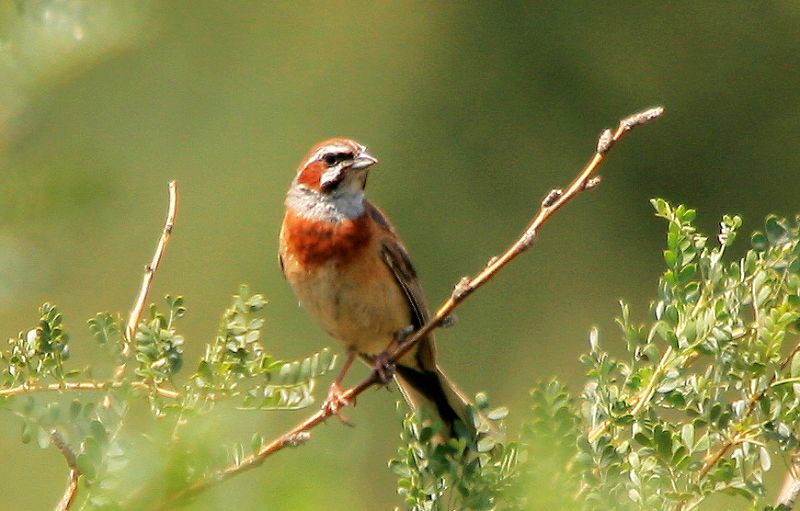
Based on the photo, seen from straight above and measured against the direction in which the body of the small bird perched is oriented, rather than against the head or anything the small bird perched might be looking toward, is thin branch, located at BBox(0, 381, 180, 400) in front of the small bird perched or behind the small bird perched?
in front

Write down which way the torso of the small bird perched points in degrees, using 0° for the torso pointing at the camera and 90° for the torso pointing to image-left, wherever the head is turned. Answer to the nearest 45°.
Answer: approximately 45°

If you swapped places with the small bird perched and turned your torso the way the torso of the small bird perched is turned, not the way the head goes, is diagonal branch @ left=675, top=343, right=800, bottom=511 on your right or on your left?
on your left

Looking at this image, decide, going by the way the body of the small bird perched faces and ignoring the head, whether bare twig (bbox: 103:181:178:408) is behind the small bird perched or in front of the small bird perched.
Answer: in front
